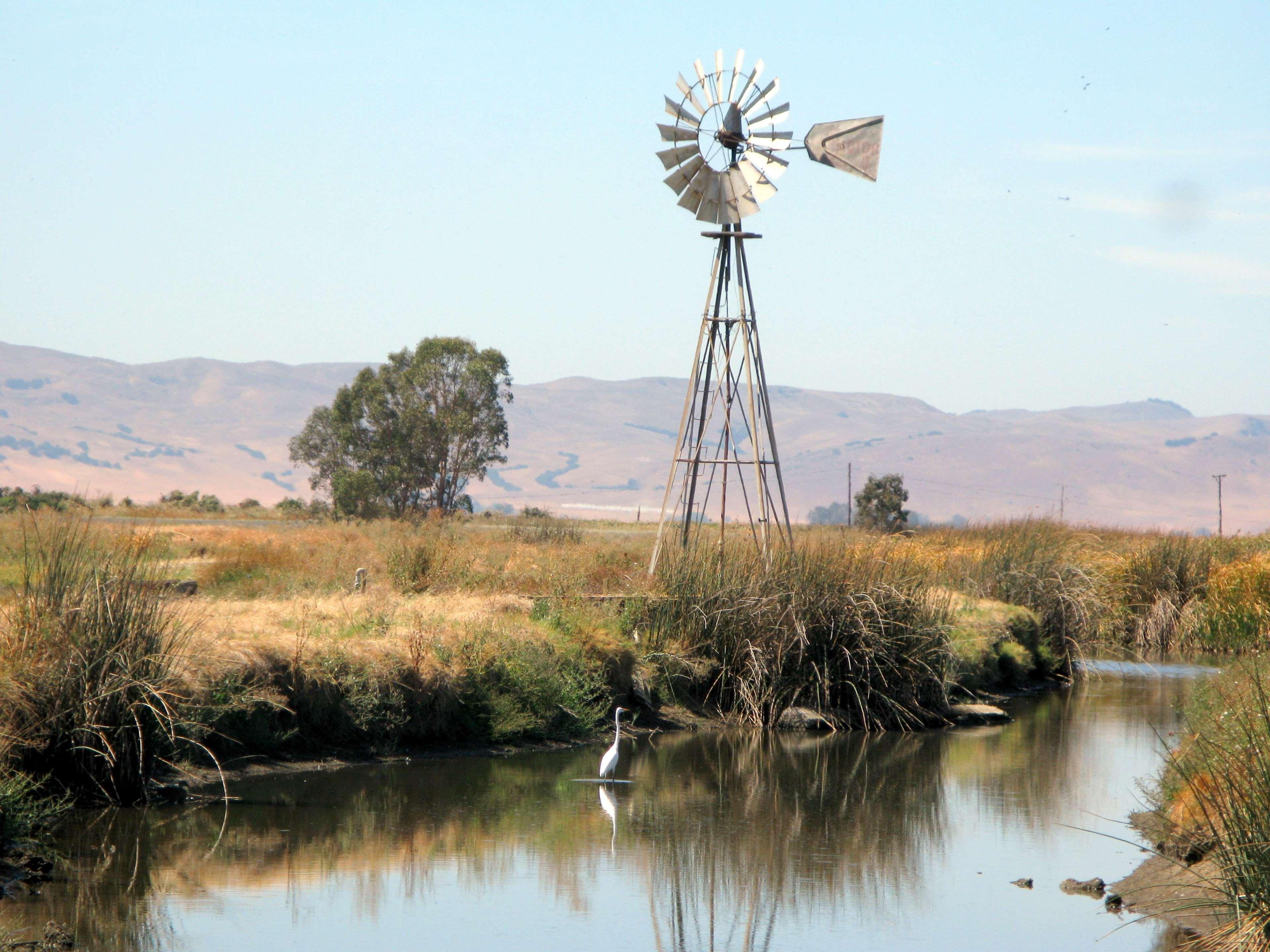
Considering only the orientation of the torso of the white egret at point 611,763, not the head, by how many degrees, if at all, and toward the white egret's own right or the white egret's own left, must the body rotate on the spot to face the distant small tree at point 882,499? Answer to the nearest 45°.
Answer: approximately 90° to the white egret's own left

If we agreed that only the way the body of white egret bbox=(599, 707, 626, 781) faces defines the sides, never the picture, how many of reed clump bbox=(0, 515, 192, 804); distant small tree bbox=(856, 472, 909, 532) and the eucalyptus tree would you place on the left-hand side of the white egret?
2

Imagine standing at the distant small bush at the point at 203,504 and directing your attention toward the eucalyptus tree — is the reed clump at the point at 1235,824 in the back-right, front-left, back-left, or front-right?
front-right

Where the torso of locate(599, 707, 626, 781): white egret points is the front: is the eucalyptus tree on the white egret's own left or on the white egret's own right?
on the white egret's own left

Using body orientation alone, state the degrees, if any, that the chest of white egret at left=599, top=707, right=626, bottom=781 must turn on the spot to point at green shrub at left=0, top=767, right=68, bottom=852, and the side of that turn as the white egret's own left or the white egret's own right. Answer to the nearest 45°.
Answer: approximately 135° to the white egret's own right

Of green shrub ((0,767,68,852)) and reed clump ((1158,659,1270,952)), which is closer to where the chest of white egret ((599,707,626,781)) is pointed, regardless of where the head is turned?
the reed clump

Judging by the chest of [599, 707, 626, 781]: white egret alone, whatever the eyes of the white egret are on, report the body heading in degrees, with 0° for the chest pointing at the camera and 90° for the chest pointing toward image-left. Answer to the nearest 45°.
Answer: approximately 270°

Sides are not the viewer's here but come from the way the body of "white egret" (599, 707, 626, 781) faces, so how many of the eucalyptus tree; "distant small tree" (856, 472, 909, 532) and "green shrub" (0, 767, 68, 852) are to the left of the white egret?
2

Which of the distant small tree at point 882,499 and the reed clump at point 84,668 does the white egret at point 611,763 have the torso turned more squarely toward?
the distant small tree

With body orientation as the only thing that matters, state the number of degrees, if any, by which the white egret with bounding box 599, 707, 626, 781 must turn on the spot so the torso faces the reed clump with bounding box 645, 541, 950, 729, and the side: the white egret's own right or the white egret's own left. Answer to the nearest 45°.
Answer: approximately 45° to the white egret's own left

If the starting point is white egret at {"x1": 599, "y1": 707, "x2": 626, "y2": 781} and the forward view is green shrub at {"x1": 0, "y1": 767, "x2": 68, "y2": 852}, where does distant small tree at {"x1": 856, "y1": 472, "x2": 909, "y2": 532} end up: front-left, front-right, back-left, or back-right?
back-right

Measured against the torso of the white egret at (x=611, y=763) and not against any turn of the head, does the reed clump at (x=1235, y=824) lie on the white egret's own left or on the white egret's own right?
on the white egret's own right
